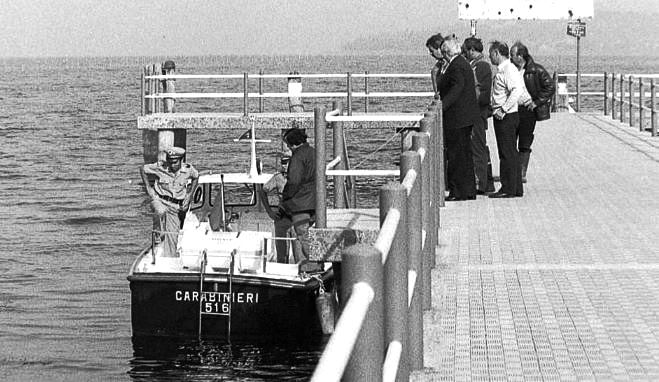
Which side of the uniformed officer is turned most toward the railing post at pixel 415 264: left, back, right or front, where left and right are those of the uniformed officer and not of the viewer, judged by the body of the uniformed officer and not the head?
front

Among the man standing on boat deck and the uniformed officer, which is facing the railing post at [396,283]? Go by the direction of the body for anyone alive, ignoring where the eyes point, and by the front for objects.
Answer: the uniformed officer

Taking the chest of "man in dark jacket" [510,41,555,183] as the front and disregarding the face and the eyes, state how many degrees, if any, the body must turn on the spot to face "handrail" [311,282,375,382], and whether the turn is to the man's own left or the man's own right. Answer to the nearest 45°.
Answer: approximately 90° to the man's own left

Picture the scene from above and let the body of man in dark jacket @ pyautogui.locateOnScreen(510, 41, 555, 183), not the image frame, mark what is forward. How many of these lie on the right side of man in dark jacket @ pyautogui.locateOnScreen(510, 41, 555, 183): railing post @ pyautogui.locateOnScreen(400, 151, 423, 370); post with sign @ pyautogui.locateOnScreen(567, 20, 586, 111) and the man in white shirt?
1

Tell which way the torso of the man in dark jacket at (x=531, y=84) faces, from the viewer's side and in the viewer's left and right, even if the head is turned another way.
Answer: facing to the left of the viewer

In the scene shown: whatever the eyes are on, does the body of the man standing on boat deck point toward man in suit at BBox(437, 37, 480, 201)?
no

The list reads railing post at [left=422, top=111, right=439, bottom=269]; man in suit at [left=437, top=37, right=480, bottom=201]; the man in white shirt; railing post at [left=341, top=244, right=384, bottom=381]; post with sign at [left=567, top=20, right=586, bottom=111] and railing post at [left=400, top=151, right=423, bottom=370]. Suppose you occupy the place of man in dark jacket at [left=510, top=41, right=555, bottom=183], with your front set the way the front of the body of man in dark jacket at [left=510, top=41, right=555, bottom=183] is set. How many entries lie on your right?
1

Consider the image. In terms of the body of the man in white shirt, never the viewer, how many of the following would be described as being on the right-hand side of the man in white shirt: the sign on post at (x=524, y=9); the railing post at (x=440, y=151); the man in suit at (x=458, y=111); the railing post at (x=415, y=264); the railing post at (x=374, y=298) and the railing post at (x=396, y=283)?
1

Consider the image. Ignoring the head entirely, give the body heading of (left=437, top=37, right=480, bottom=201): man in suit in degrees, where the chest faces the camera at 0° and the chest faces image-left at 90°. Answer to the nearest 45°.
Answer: approximately 90°

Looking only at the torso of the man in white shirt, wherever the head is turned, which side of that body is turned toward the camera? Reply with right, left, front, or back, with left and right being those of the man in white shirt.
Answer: left

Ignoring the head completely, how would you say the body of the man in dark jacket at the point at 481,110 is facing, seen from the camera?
to the viewer's left

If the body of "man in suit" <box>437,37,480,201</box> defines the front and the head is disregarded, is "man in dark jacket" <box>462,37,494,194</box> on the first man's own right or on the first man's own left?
on the first man's own right

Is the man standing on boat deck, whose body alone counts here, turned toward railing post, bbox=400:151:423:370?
no

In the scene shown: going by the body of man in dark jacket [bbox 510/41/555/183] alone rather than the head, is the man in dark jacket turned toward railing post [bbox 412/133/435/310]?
no

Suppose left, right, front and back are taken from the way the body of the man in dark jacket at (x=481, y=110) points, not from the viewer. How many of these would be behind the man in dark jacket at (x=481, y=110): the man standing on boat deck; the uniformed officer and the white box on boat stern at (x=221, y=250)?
0

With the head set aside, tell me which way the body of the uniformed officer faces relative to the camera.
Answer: toward the camera
